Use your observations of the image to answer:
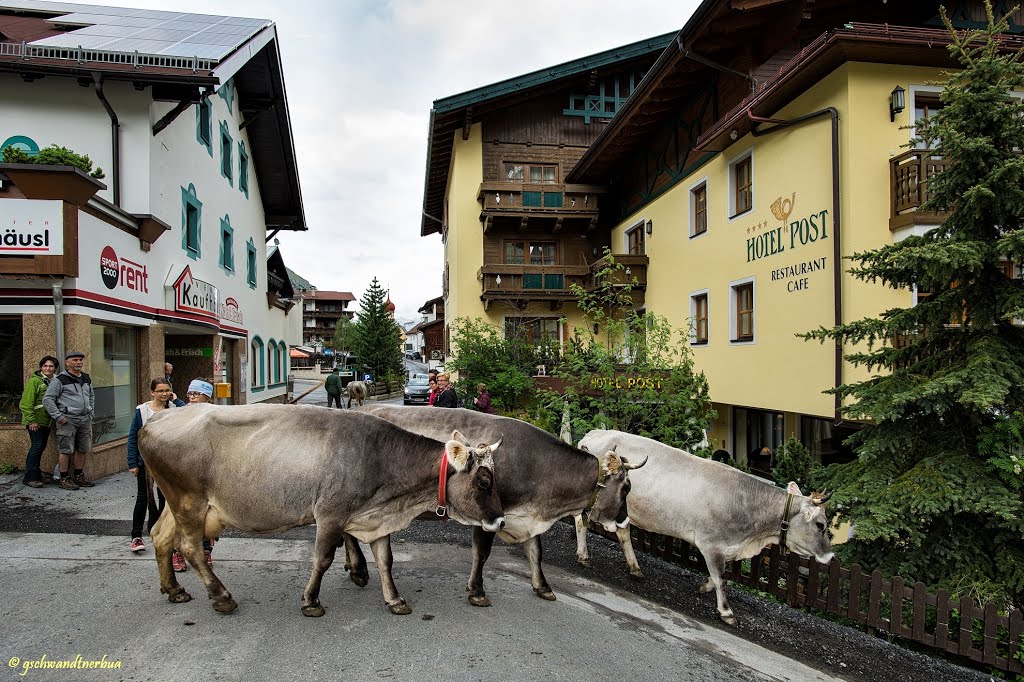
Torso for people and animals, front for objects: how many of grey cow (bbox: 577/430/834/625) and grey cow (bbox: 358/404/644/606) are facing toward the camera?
0

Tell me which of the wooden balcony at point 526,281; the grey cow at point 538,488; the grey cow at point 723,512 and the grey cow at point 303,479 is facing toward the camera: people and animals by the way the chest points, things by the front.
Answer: the wooden balcony

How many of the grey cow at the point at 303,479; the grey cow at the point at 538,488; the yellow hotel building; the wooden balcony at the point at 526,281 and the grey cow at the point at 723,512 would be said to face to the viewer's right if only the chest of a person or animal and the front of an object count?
3

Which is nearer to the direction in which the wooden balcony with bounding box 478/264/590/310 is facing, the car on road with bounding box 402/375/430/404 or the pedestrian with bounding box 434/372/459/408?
the pedestrian

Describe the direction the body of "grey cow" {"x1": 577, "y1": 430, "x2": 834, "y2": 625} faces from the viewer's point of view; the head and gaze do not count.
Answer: to the viewer's right

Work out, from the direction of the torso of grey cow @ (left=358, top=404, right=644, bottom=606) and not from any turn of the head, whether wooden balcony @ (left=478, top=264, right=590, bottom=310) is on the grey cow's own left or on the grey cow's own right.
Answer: on the grey cow's own left

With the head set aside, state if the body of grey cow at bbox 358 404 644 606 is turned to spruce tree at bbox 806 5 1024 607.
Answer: yes

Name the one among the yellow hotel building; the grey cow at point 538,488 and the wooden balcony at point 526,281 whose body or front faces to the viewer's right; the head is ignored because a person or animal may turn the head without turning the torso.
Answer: the grey cow

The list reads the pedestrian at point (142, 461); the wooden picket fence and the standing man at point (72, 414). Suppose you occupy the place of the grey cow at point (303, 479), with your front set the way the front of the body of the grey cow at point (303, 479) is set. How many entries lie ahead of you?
1

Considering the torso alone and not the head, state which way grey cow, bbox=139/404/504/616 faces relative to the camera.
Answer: to the viewer's right

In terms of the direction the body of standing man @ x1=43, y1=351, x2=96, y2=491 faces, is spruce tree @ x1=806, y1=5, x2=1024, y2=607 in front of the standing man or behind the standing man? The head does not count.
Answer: in front

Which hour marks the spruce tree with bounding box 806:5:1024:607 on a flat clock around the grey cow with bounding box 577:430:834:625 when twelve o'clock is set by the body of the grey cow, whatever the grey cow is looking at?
The spruce tree is roughly at 12 o'clock from the grey cow.

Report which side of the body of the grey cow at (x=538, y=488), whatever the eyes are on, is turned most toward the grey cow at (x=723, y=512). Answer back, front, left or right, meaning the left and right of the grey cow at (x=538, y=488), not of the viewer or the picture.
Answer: front

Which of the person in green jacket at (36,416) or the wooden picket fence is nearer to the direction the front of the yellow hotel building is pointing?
the person in green jacket

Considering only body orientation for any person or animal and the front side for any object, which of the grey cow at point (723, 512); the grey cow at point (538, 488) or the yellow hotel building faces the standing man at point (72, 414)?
the yellow hotel building

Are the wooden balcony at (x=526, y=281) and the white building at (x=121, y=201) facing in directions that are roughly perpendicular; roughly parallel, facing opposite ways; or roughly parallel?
roughly perpendicular

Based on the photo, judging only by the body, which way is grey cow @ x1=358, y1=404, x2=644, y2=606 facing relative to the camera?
to the viewer's right

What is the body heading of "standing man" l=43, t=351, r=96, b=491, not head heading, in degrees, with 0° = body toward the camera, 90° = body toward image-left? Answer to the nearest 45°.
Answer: approximately 315°

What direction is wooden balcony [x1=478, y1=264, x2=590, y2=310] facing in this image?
toward the camera

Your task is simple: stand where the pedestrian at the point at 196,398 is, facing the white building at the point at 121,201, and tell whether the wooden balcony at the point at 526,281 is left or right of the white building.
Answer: right

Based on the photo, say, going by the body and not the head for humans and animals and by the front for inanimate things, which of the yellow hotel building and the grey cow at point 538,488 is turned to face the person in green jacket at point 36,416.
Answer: the yellow hotel building
